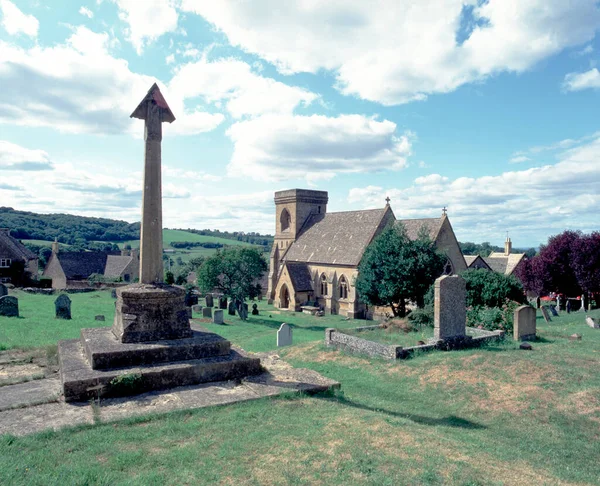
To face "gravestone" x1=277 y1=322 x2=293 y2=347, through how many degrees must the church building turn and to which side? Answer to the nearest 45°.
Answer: approximately 45° to its left

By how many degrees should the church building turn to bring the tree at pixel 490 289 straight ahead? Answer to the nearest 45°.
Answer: approximately 90° to its left

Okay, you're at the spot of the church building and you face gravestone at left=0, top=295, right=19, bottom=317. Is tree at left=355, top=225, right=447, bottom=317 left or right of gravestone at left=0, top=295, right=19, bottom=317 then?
left

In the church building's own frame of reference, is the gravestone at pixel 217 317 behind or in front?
in front

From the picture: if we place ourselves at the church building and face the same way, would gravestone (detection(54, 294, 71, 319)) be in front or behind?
in front

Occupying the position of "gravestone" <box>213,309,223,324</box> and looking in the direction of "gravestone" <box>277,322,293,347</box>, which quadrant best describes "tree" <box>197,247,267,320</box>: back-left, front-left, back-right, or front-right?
back-left
